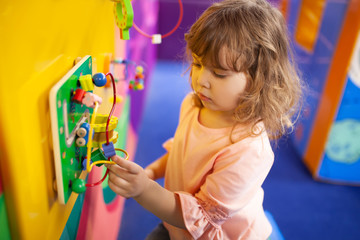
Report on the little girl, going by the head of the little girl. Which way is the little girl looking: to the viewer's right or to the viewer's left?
to the viewer's left

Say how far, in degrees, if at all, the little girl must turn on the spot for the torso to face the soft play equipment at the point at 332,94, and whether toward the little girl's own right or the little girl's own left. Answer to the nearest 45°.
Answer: approximately 180°
